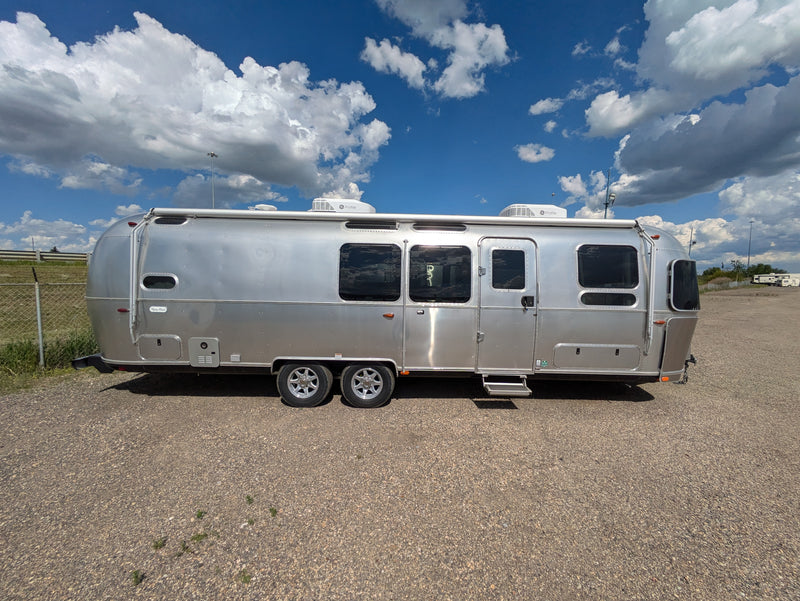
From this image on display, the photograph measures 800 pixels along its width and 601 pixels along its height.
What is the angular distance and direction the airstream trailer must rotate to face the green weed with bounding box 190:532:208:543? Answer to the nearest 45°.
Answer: approximately 135° to its right

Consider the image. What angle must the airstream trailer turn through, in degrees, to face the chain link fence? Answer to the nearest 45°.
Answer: approximately 135° to its left

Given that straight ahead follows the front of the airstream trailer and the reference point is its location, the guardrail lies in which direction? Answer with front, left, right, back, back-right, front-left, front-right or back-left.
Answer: back-left

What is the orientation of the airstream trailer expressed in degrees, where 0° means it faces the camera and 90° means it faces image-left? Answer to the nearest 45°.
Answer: approximately 270°
